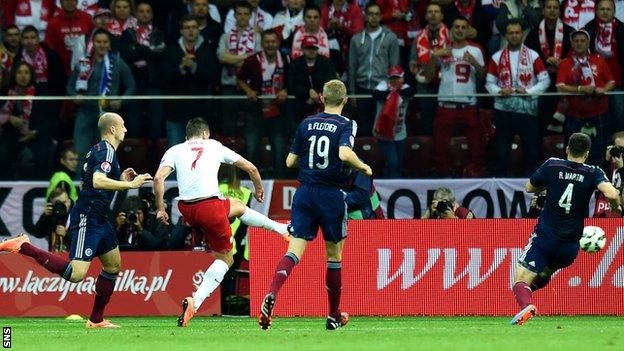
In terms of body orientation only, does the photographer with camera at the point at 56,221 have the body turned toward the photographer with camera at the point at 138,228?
no

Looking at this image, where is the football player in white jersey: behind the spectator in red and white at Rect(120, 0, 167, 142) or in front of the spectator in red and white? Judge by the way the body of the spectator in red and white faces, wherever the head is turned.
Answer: in front

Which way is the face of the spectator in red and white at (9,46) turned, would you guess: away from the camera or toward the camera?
toward the camera

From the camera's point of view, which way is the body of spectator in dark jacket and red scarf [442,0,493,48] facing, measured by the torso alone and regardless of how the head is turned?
toward the camera

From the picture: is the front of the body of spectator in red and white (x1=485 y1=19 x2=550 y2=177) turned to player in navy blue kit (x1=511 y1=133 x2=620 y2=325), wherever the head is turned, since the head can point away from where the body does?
yes

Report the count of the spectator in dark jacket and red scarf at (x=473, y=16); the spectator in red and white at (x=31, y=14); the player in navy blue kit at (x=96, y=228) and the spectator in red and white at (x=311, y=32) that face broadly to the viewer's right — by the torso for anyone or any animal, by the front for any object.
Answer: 1

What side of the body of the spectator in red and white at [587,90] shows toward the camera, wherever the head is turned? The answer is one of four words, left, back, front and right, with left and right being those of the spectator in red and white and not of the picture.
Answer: front

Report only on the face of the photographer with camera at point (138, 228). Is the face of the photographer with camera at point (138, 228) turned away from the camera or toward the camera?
toward the camera

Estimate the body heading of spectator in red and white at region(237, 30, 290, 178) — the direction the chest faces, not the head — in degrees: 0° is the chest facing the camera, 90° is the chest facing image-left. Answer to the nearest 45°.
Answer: approximately 0°

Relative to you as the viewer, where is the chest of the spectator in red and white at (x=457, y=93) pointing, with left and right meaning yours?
facing the viewer

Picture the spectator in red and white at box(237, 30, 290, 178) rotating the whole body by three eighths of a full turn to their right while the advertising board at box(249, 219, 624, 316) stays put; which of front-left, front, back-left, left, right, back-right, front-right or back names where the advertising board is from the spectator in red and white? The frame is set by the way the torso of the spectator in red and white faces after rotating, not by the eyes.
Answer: back

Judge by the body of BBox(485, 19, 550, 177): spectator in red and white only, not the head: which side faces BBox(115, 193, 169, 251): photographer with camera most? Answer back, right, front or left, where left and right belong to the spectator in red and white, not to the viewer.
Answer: right

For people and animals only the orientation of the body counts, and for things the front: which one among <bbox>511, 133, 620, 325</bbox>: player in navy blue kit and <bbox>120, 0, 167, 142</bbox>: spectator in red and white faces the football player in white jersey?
the spectator in red and white

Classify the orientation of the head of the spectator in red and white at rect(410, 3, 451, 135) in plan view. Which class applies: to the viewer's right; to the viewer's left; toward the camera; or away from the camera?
toward the camera

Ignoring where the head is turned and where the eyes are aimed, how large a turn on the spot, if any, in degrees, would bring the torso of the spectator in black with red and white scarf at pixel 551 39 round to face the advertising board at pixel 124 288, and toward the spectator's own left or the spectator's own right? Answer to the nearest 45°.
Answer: approximately 45° to the spectator's own right

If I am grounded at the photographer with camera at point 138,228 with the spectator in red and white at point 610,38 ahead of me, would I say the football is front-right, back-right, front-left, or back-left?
front-right

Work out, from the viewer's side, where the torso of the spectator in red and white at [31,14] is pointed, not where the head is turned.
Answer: toward the camera

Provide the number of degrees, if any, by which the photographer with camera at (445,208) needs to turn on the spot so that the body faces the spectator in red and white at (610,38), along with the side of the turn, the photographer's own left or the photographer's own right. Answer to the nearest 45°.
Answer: approximately 135° to the photographer's own left

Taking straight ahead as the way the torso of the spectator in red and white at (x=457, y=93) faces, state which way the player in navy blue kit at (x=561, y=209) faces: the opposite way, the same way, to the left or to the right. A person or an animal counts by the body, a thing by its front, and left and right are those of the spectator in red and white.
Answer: the opposite way

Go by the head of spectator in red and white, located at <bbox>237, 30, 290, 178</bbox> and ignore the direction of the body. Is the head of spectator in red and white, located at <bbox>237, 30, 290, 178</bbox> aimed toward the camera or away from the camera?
toward the camera

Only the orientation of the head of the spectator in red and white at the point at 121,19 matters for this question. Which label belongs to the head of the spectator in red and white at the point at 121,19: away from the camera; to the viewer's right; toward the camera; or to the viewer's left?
toward the camera
